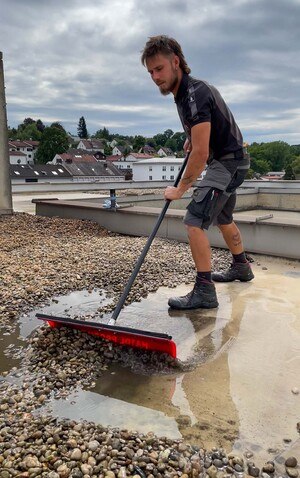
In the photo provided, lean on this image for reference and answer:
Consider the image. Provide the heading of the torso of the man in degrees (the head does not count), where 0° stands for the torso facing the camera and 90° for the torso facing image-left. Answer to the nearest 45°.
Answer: approximately 90°
